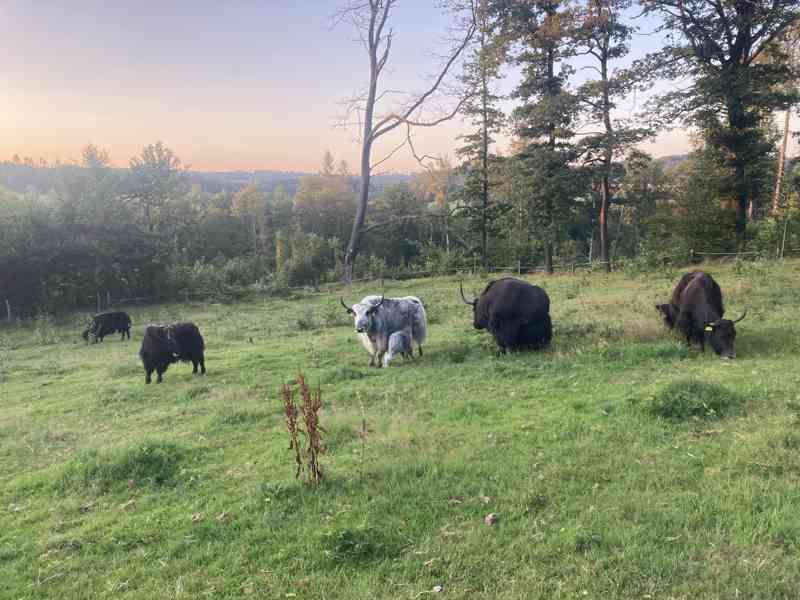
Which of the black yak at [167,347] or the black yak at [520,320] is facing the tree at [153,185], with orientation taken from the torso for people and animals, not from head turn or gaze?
the black yak at [520,320]

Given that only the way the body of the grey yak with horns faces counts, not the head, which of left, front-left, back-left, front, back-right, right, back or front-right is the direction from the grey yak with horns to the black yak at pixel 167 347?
front-right

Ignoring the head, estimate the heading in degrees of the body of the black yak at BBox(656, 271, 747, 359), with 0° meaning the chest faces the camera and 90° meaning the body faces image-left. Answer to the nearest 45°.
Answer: approximately 315°

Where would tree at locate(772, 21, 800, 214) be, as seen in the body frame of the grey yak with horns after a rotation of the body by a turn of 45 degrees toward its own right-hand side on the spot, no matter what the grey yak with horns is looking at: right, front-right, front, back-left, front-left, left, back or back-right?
back-right

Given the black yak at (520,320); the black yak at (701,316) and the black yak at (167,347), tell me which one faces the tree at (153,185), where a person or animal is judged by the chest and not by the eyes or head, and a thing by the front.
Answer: the black yak at (520,320)

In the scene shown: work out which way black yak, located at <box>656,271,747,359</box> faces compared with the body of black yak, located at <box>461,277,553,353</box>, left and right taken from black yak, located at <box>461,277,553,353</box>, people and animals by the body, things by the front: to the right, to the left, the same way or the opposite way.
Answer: the opposite way

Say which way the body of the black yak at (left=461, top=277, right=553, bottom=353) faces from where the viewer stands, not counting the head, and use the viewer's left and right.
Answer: facing away from the viewer and to the left of the viewer

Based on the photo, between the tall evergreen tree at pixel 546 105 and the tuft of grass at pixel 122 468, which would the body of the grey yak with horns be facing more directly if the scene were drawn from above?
the tuft of grass

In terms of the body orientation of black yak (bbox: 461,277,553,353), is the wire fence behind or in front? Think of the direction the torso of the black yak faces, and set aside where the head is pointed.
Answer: in front
